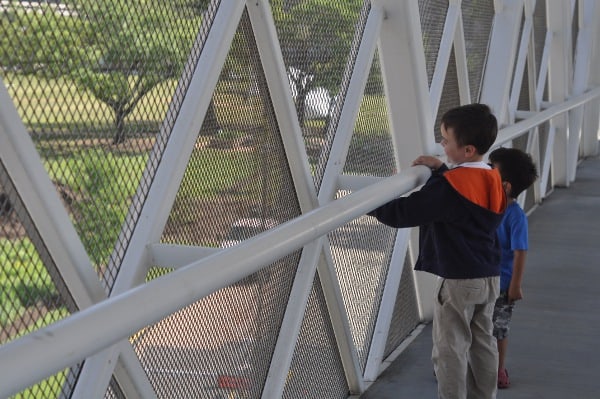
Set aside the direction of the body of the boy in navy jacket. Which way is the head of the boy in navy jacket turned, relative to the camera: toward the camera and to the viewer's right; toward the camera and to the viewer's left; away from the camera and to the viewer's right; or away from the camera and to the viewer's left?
away from the camera and to the viewer's left

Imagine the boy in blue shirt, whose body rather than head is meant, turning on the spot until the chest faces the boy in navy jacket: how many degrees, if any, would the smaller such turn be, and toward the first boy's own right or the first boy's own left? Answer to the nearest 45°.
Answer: approximately 90° to the first boy's own left

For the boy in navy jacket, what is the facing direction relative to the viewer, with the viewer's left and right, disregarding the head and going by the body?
facing away from the viewer and to the left of the viewer

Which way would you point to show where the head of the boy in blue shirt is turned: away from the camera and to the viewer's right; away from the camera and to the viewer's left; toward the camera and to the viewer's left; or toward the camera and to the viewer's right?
away from the camera and to the viewer's left

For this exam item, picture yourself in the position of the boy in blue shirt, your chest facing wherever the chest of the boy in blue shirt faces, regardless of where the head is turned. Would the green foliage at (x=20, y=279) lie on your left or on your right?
on your left

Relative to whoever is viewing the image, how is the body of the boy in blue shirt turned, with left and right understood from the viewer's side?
facing to the left of the viewer
